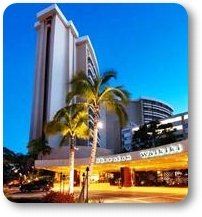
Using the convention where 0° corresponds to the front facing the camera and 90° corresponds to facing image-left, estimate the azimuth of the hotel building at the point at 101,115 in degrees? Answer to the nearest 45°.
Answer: approximately 0°

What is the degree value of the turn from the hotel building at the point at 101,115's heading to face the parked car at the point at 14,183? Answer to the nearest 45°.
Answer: approximately 90° to its right
